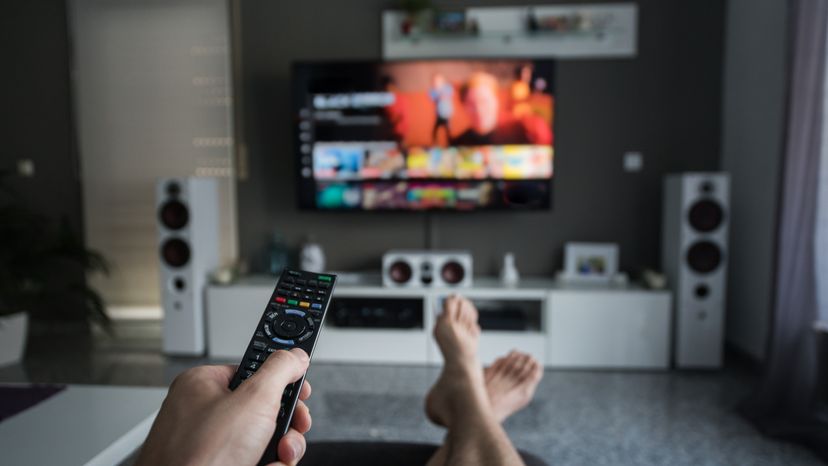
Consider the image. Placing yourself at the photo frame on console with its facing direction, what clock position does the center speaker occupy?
The center speaker is roughly at 2 o'clock from the photo frame on console.

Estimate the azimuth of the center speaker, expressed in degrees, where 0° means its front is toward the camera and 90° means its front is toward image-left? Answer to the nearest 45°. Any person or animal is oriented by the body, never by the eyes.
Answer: approximately 0°

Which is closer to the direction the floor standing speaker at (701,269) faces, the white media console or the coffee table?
the coffee table

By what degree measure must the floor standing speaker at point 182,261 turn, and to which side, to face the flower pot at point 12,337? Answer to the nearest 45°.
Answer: approximately 45° to its right

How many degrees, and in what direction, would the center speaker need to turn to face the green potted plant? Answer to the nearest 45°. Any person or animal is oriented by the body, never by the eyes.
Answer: approximately 90° to its right

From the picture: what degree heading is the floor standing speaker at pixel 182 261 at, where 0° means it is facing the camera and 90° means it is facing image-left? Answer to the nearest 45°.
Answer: approximately 45°

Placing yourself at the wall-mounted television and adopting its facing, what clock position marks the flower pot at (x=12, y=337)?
The flower pot is roughly at 3 o'clock from the wall-mounted television.
